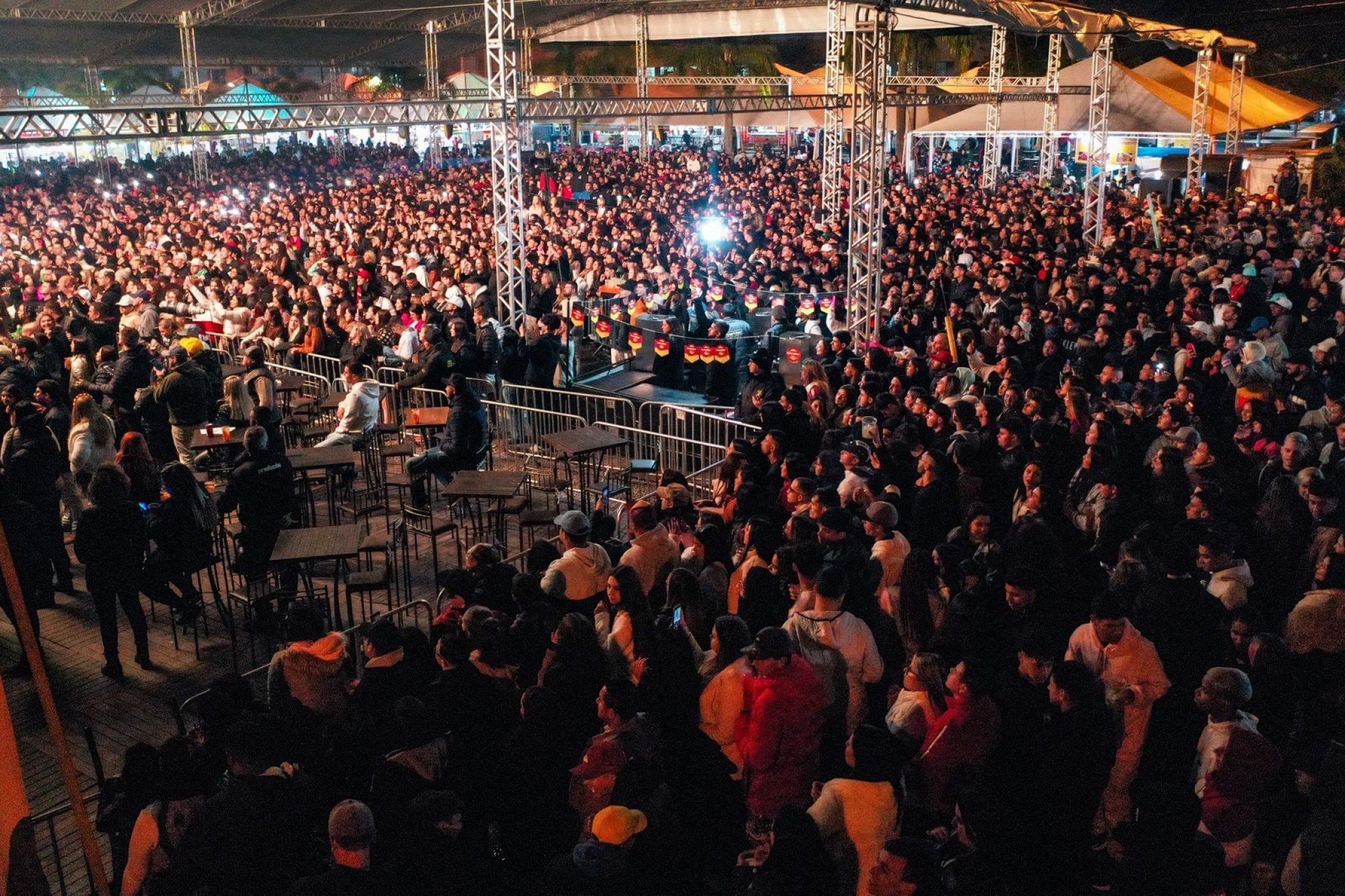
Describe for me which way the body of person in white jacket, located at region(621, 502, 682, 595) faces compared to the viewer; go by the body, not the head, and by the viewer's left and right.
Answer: facing away from the viewer and to the left of the viewer

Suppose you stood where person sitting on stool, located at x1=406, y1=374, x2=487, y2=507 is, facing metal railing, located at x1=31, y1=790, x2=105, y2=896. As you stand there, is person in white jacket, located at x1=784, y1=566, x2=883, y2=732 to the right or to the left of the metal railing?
left

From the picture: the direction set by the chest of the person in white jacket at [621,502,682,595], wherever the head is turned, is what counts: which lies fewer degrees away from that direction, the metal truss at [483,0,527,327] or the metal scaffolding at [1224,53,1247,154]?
the metal truss

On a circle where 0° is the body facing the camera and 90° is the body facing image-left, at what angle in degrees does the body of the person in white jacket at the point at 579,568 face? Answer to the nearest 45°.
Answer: approximately 135°

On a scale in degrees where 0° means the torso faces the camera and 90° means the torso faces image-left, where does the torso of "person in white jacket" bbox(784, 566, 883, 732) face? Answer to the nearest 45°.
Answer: approximately 135°

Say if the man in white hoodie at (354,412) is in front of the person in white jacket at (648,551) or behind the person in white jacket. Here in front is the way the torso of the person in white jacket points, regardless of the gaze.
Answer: in front

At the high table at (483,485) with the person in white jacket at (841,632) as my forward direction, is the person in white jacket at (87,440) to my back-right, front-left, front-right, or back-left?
back-right

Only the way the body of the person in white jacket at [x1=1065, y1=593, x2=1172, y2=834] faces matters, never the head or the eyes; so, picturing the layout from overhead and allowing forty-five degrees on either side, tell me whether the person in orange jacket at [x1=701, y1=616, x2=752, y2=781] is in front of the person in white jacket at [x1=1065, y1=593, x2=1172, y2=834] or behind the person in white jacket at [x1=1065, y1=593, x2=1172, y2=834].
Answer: in front

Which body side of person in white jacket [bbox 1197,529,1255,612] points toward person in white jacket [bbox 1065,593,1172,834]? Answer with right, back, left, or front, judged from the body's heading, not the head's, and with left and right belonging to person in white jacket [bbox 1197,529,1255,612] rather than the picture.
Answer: left

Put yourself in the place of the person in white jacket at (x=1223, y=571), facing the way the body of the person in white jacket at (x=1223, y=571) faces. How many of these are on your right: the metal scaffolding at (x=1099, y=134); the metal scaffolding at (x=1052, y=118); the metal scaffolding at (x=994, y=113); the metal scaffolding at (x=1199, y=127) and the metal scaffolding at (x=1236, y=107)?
5
